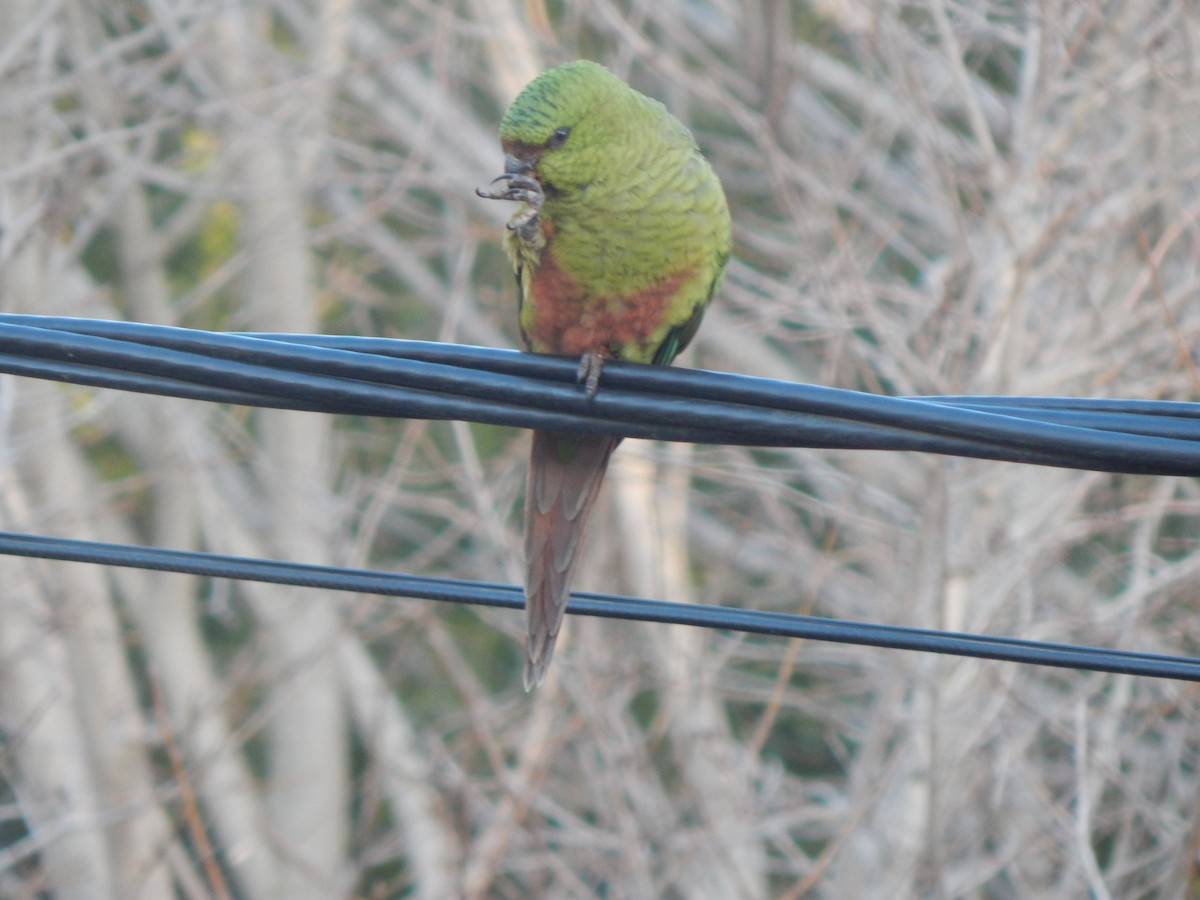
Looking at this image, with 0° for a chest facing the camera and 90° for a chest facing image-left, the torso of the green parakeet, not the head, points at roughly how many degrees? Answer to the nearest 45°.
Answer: approximately 45°
